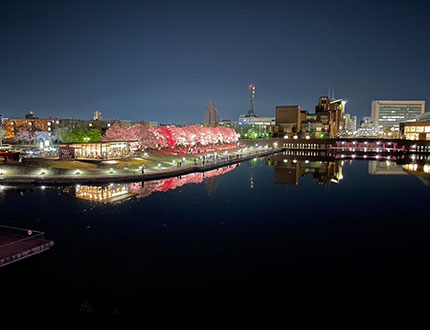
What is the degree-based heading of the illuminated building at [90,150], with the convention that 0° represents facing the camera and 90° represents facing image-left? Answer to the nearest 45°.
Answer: approximately 0°
